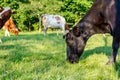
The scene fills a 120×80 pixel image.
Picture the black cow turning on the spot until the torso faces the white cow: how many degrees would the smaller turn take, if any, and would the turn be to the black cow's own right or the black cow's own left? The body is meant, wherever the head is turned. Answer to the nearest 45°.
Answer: approximately 90° to the black cow's own right

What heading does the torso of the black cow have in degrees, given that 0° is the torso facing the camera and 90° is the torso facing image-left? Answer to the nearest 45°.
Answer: approximately 90°
